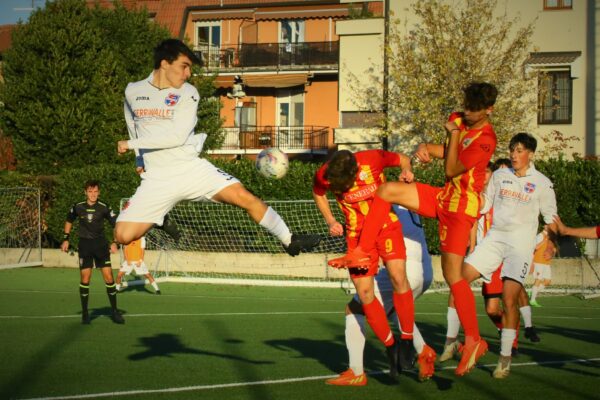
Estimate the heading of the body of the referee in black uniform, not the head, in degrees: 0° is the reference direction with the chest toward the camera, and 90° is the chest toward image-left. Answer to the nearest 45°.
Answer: approximately 0°

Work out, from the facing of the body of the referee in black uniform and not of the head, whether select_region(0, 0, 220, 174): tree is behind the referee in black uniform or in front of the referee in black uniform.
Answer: behind

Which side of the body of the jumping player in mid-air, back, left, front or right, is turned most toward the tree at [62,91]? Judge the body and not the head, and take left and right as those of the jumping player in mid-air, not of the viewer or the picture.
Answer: back

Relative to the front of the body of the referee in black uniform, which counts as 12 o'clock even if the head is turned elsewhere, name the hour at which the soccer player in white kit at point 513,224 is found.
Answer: The soccer player in white kit is roughly at 11 o'clock from the referee in black uniform.

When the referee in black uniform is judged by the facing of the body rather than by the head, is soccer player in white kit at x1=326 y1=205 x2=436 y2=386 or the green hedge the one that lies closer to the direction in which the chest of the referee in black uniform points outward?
the soccer player in white kit

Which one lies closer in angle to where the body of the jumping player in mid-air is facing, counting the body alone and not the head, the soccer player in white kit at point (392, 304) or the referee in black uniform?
the soccer player in white kit
